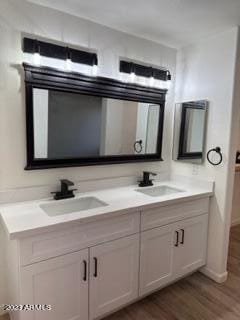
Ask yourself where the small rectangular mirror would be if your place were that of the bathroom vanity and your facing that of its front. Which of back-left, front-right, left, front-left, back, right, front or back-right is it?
left

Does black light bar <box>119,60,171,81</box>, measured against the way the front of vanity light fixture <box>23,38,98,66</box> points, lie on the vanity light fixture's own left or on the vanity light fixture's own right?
on the vanity light fixture's own left

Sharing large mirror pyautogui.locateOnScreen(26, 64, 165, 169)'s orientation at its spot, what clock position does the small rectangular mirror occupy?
The small rectangular mirror is roughly at 10 o'clock from the large mirror.
